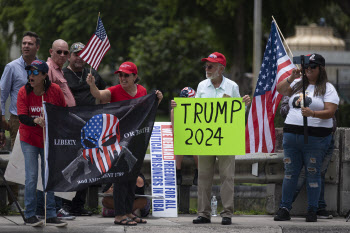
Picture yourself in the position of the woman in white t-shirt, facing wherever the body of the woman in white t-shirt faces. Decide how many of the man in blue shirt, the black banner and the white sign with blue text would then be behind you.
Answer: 0

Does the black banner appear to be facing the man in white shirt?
no

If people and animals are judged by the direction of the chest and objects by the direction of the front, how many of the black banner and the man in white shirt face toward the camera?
2

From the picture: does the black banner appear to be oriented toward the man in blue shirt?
no

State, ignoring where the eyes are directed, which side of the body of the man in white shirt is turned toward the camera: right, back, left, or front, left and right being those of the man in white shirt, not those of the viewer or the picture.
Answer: front

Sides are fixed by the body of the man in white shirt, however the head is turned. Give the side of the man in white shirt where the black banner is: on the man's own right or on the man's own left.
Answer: on the man's own right

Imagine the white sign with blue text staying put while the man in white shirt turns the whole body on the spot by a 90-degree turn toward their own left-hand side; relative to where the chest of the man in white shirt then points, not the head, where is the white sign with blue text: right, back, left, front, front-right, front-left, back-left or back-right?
back-left

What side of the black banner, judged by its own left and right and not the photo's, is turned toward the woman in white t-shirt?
left

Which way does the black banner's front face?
toward the camera

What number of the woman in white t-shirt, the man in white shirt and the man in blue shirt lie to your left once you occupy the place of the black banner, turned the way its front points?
2

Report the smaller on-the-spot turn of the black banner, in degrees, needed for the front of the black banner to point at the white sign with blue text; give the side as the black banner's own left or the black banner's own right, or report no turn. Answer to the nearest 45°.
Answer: approximately 135° to the black banner's own left

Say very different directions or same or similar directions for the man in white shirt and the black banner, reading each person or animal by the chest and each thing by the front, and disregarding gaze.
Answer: same or similar directions

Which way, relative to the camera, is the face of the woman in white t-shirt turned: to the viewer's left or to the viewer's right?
to the viewer's left

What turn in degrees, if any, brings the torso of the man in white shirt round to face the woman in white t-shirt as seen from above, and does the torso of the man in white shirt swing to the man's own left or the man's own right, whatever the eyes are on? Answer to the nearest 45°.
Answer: approximately 90° to the man's own left

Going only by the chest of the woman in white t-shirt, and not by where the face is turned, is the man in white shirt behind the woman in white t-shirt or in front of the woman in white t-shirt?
in front
